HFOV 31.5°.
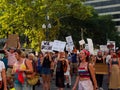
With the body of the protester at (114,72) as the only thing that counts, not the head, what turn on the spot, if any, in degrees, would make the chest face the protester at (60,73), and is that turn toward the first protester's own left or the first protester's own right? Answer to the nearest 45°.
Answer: approximately 45° to the first protester's own right

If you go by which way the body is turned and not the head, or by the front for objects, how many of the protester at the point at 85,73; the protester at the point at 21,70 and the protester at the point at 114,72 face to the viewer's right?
0

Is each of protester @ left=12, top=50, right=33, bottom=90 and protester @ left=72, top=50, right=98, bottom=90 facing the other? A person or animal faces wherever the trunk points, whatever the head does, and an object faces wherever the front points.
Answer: no

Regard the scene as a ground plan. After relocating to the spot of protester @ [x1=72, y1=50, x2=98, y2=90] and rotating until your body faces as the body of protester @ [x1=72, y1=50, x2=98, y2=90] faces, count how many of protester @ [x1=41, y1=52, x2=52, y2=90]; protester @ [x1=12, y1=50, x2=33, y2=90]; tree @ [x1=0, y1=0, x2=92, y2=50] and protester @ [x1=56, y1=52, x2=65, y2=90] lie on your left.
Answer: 0

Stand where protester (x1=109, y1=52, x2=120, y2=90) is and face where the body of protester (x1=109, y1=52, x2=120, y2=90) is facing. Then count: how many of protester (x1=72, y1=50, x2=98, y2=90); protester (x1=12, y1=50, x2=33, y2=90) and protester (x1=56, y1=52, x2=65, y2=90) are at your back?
0

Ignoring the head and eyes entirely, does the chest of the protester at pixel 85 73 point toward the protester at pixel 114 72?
no

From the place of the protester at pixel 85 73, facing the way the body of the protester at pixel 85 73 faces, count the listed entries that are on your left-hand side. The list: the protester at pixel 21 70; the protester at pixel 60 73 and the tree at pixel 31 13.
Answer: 0

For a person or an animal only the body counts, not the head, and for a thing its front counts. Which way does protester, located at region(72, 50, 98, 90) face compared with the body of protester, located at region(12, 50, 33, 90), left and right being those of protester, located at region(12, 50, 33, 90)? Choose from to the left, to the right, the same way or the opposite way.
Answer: the same way

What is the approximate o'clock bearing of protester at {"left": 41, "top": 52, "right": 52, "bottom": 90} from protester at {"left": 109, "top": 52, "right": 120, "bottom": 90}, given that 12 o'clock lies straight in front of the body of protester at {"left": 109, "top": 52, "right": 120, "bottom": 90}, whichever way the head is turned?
protester at {"left": 41, "top": 52, "right": 52, "bottom": 90} is roughly at 2 o'clock from protester at {"left": 109, "top": 52, "right": 120, "bottom": 90}.

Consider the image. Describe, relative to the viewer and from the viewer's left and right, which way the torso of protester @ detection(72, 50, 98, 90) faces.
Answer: facing the viewer and to the left of the viewer

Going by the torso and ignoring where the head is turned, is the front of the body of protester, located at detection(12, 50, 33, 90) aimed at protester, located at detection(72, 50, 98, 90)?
no

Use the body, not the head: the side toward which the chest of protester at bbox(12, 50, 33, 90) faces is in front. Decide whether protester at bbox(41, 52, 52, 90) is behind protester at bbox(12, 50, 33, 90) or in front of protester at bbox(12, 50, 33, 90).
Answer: behind

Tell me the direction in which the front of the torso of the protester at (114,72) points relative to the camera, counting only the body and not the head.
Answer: toward the camera

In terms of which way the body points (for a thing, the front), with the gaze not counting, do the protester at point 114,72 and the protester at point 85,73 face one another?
no
